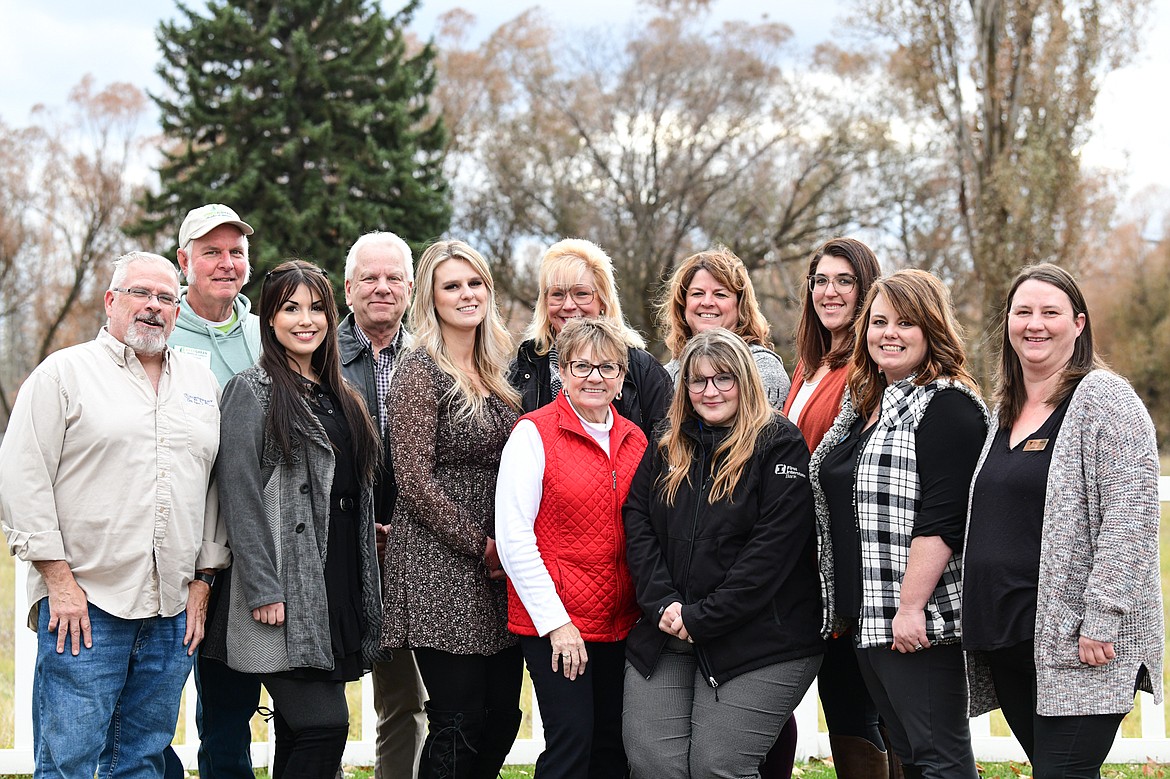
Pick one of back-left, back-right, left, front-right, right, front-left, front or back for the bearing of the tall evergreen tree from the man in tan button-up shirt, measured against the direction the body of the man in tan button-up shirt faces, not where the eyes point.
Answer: back-left

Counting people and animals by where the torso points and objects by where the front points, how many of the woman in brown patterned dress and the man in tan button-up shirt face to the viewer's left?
0

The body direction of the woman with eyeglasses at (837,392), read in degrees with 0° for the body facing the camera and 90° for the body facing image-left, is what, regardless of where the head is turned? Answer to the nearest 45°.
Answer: approximately 45°

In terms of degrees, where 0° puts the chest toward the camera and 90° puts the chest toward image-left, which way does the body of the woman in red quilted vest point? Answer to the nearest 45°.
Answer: approximately 315°

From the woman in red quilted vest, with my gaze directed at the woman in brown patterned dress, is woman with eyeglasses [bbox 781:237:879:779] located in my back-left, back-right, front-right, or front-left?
back-right

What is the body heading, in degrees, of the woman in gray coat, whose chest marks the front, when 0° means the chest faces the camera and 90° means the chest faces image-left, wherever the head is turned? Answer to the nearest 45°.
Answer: approximately 315°
